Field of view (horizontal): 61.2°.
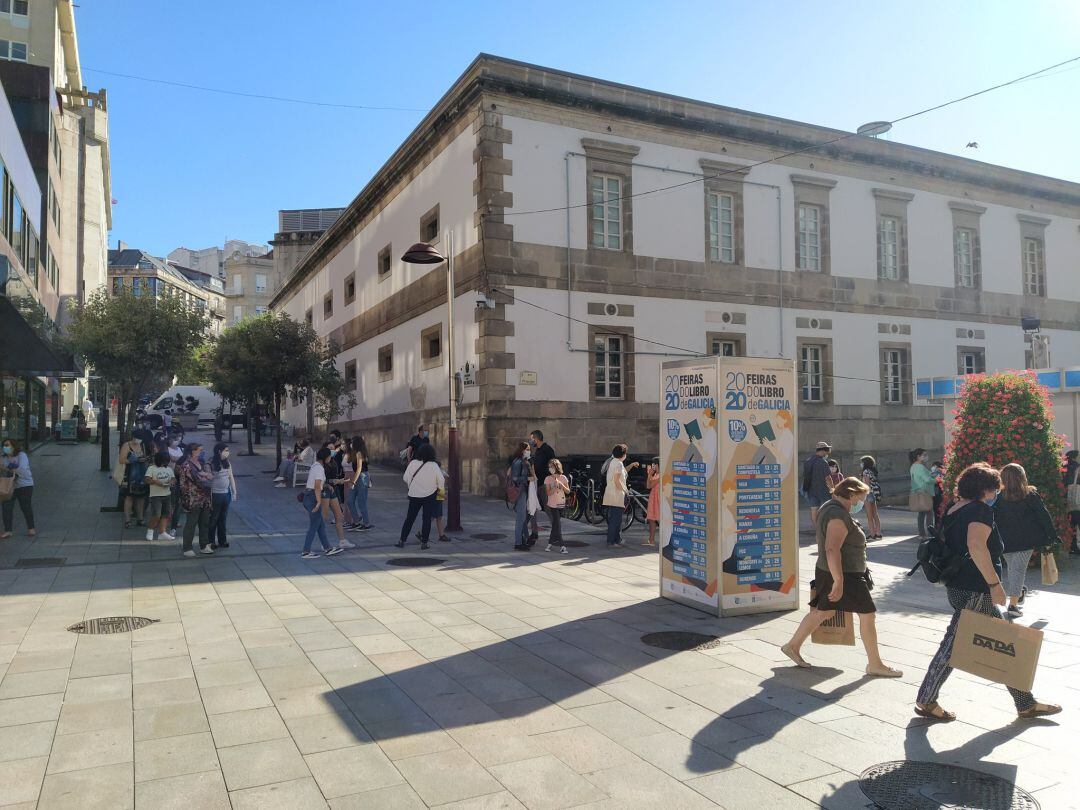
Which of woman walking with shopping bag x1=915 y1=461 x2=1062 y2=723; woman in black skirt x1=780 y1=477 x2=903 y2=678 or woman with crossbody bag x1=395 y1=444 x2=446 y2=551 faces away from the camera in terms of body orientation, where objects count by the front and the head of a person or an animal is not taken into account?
the woman with crossbody bag

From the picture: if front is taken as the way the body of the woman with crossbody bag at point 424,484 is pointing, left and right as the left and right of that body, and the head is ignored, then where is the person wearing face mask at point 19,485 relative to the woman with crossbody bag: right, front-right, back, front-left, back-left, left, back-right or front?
left

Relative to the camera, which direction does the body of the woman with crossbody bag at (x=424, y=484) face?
away from the camera

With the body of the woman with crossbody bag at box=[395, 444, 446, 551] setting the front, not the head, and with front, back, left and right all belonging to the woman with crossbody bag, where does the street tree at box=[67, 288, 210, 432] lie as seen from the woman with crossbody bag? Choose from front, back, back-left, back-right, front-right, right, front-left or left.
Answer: front-left

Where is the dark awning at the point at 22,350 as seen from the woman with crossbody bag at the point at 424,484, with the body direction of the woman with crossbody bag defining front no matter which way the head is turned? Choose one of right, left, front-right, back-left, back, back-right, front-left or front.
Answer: front-left

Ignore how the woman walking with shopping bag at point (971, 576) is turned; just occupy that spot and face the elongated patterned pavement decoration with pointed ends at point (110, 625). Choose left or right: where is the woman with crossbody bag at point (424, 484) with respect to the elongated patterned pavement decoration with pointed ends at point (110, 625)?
right
